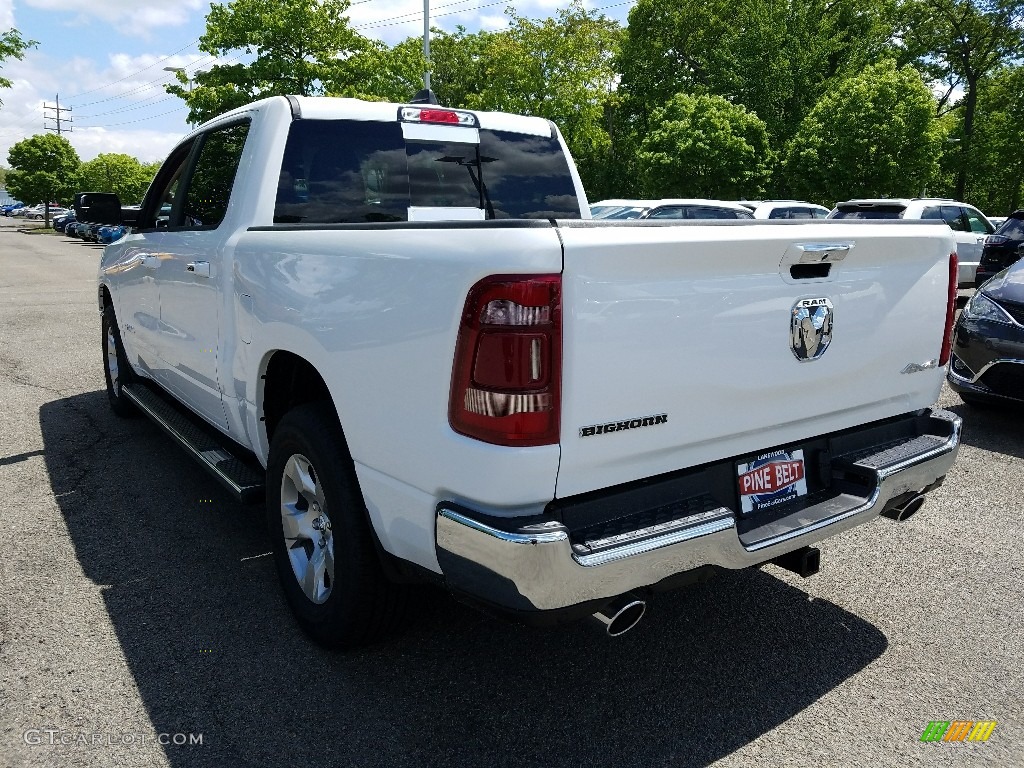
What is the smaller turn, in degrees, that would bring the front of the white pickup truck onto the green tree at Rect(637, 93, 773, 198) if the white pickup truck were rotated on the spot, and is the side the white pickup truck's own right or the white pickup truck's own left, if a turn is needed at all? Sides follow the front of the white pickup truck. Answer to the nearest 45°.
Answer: approximately 45° to the white pickup truck's own right

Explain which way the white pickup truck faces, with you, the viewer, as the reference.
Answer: facing away from the viewer and to the left of the viewer

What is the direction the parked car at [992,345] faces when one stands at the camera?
facing the viewer and to the left of the viewer

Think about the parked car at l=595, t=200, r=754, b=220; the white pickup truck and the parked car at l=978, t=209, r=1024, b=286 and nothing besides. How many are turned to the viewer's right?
0

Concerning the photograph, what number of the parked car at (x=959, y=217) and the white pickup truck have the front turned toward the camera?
0

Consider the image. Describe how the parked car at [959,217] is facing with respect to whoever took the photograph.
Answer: facing away from the viewer and to the right of the viewer

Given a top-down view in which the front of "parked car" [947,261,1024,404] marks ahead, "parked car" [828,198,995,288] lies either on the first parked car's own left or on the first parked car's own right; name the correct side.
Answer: on the first parked car's own right

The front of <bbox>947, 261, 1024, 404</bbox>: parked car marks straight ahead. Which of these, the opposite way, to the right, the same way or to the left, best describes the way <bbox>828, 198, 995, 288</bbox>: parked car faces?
the opposite way

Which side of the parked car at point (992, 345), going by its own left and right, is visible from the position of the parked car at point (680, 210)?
right

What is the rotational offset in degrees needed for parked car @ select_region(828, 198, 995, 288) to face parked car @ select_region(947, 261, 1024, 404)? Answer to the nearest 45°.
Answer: approximately 135° to its right

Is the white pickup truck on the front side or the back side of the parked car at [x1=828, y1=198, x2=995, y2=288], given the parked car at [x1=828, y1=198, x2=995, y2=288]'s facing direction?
on the back side
